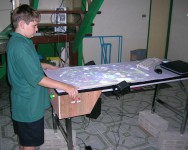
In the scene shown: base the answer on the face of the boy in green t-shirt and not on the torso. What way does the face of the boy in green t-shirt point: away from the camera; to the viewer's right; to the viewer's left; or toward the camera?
to the viewer's right

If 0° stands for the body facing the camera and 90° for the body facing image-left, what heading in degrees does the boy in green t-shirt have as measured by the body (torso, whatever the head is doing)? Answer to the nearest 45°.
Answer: approximately 270°
